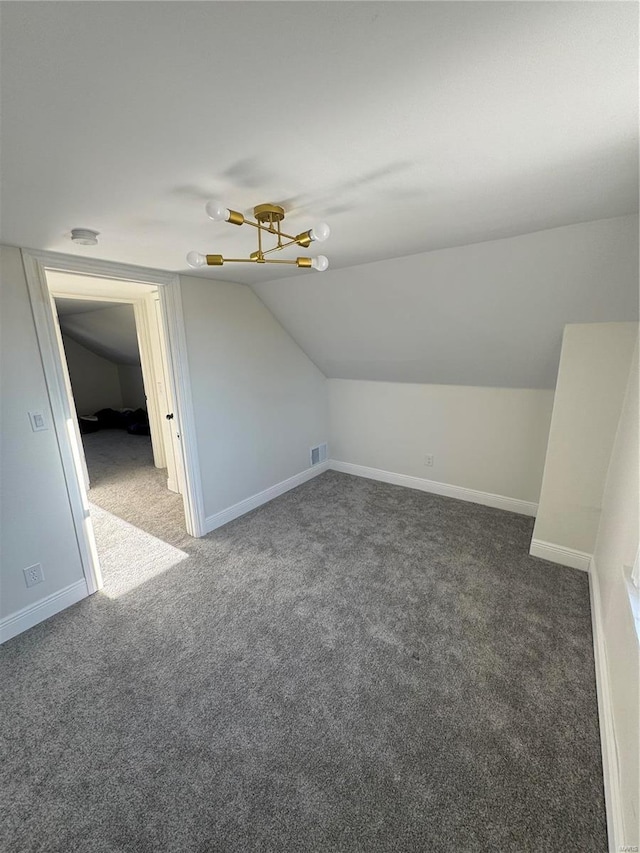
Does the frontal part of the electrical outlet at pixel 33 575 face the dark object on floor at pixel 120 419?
no

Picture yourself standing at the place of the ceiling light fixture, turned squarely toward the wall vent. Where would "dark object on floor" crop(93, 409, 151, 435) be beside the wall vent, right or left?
left

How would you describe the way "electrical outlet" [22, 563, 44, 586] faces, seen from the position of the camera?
facing the viewer and to the right of the viewer

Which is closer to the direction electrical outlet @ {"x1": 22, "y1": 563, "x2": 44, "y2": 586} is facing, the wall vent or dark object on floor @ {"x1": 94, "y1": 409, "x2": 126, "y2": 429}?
the wall vent

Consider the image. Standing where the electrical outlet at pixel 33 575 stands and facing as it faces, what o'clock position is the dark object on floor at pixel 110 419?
The dark object on floor is roughly at 8 o'clock from the electrical outlet.

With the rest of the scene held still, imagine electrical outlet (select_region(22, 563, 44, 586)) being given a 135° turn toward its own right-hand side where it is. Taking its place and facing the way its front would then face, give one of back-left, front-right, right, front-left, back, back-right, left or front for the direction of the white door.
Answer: back-right

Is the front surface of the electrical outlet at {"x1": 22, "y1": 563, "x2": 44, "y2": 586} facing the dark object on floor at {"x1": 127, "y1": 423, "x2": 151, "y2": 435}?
no

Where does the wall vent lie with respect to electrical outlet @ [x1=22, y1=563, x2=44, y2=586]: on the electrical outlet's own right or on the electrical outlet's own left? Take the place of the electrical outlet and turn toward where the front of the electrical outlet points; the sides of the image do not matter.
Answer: on the electrical outlet's own left
